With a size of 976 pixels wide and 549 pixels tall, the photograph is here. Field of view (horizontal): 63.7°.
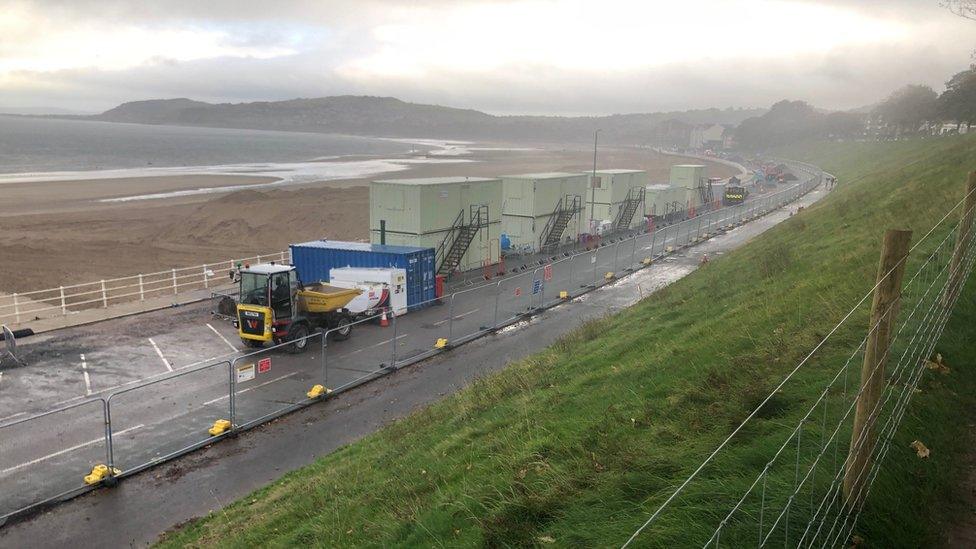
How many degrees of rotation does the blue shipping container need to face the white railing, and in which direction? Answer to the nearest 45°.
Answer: approximately 135° to its right

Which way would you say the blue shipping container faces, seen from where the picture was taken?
facing the viewer and to the right of the viewer

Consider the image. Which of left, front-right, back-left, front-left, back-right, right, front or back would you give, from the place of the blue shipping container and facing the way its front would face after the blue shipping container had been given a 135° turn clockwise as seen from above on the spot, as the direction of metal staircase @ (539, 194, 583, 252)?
back-right

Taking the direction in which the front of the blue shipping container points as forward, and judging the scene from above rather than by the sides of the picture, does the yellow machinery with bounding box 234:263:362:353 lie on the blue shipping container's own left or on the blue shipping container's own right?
on the blue shipping container's own right
